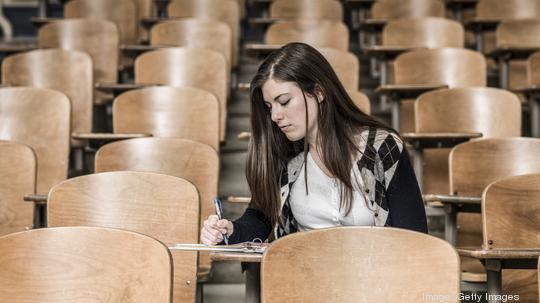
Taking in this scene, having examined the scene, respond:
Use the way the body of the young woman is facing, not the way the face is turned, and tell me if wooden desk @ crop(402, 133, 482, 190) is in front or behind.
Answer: behind

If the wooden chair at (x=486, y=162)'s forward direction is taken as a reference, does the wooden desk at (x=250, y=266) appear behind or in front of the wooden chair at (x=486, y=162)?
in front

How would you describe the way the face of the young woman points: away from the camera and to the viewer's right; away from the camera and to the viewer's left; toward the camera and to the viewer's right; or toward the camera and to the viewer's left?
toward the camera and to the viewer's left

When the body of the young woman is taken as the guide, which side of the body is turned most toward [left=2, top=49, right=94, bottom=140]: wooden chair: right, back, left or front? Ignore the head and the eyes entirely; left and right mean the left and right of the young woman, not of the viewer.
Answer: right

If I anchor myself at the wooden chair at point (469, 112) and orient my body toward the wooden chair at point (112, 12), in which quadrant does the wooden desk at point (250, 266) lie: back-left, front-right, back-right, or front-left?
back-left

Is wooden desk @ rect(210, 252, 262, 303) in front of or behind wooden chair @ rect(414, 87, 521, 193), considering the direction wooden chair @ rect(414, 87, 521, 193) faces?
in front

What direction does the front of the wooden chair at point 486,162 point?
toward the camera

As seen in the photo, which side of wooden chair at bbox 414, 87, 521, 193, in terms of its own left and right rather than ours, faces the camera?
front

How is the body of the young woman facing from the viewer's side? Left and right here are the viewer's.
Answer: facing the viewer and to the left of the viewer

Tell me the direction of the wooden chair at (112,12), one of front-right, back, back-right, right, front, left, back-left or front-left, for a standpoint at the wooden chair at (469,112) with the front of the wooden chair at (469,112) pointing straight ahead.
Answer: back-right
